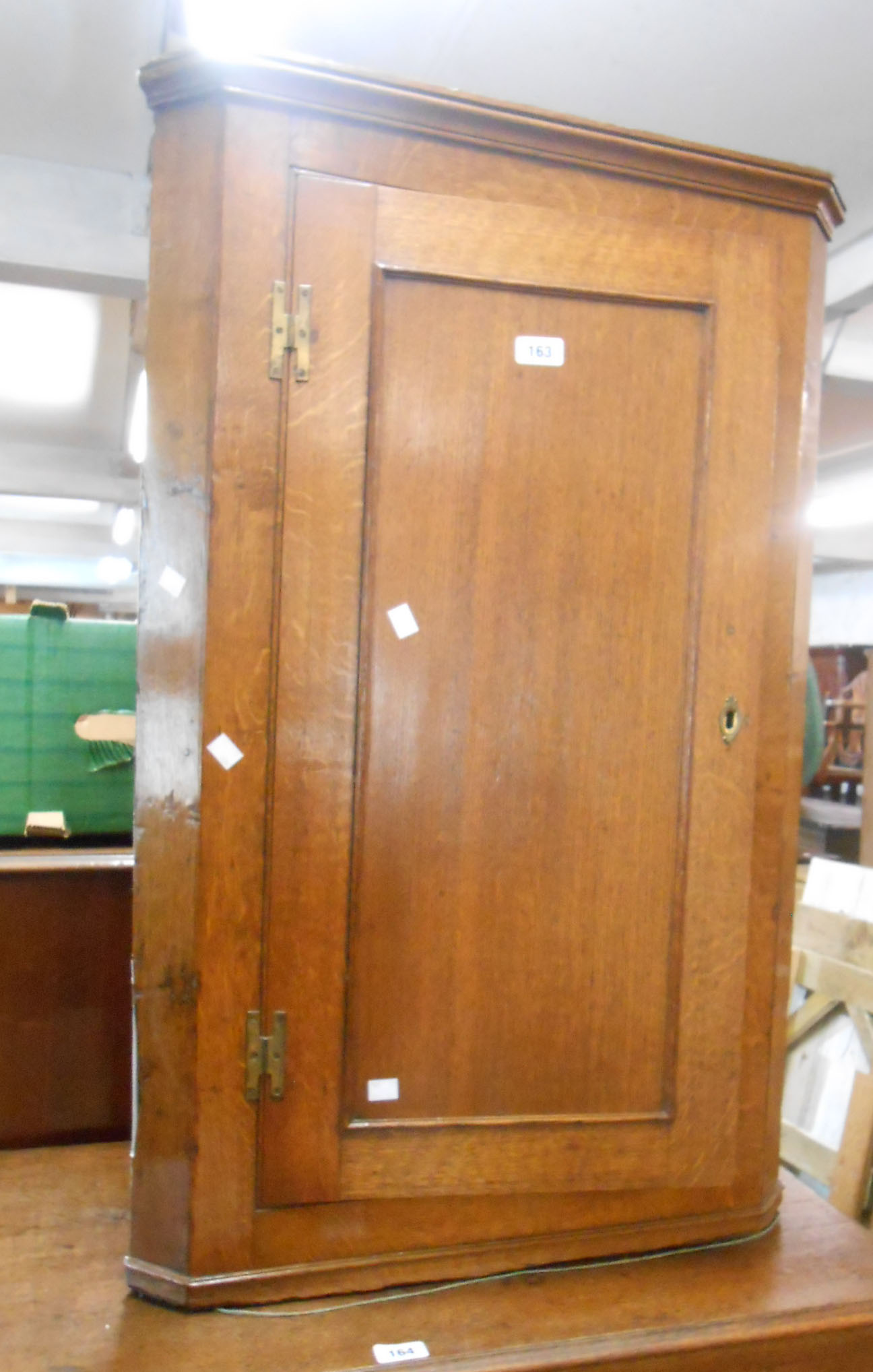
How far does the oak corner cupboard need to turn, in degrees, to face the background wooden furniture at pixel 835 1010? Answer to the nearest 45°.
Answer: approximately 90° to its left

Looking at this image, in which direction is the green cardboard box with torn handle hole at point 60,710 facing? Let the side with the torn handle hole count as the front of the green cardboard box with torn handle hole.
toward the camera

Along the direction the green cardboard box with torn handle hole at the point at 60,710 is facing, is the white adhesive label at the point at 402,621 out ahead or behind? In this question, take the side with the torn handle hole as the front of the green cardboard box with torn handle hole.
ahead

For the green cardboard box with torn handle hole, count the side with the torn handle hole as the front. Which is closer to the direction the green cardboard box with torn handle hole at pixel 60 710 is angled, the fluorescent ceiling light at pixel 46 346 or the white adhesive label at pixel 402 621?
the white adhesive label

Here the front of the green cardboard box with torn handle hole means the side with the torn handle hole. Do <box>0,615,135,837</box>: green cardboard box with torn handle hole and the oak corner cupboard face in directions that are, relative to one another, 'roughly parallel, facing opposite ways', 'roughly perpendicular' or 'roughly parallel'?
roughly parallel

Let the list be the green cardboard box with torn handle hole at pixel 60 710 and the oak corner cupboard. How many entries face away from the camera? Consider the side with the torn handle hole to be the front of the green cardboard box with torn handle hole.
0

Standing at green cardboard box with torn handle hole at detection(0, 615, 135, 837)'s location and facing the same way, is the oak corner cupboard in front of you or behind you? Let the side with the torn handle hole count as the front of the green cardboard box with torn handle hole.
in front

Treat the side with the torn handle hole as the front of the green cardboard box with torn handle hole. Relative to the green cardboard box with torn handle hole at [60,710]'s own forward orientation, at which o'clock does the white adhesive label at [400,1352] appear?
The white adhesive label is roughly at 11 o'clock from the green cardboard box with torn handle hole.

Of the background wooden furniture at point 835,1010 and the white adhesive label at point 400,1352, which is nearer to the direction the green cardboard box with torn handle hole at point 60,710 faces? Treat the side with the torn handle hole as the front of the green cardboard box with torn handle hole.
the white adhesive label

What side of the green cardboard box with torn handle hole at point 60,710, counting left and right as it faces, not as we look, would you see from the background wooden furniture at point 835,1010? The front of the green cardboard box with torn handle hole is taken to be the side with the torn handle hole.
left
